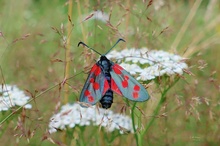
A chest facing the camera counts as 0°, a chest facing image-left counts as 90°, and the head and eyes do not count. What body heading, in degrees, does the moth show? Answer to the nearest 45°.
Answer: approximately 180°
